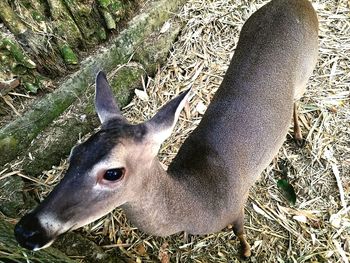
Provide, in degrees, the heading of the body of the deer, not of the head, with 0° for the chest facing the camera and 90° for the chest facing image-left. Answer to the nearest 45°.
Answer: approximately 45°

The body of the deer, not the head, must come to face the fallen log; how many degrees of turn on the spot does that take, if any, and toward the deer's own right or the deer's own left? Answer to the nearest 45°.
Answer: approximately 90° to the deer's own right

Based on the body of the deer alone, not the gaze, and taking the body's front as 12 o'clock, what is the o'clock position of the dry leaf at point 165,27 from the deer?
The dry leaf is roughly at 5 o'clock from the deer.

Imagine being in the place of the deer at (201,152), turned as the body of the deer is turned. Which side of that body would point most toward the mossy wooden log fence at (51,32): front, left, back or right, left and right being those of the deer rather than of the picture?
right
